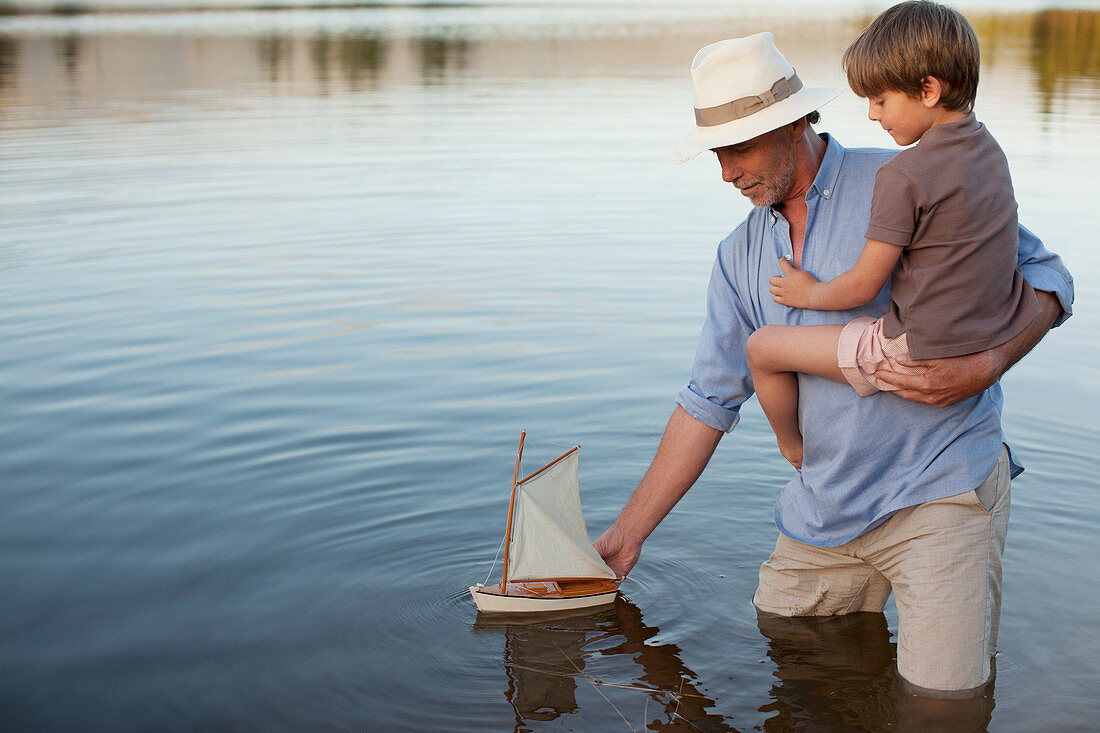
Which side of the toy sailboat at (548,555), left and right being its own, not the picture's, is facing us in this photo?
left
